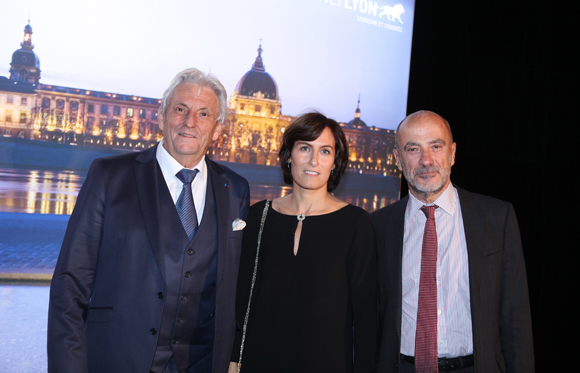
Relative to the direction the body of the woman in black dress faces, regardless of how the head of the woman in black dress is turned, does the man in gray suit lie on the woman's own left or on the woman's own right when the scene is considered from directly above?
on the woman's own left

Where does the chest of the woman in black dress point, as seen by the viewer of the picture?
toward the camera

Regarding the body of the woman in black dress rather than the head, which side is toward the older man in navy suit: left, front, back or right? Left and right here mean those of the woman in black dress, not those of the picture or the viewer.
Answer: right
